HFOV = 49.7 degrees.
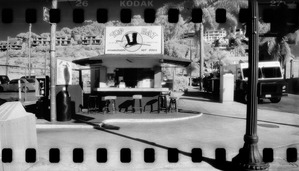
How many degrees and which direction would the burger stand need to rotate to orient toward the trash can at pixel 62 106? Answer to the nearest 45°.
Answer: approximately 45° to its right

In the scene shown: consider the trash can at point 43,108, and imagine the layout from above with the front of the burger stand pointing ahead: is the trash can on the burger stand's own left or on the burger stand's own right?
on the burger stand's own right

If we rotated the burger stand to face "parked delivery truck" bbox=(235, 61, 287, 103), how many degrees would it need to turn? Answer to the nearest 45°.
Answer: approximately 90° to its left

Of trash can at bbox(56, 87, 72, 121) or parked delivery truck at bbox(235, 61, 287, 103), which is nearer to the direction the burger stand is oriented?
the trash can

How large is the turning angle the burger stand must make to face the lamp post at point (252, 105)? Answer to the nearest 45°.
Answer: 0° — it already faces it

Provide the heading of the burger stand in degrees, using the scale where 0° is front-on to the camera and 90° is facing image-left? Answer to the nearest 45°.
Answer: approximately 0°
